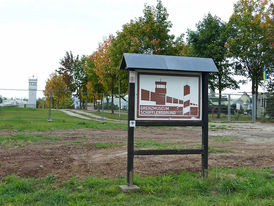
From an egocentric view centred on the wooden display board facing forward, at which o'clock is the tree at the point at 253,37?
The tree is roughly at 8 o'clock from the wooden display board.

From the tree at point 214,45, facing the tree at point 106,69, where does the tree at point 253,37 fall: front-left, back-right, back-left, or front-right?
back-left

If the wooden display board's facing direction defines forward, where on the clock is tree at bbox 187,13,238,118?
The tree is roughly at 8 o'clock from the wooden display board.

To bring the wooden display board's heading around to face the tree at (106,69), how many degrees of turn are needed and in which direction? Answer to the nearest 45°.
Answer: approximately 135° to its left

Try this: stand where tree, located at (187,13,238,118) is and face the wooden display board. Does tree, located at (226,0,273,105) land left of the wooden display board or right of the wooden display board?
left

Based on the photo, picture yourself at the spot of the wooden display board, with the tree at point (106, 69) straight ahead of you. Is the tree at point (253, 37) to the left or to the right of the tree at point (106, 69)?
right

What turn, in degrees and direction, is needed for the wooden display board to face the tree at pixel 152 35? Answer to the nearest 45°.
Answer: approximately 135° to its left

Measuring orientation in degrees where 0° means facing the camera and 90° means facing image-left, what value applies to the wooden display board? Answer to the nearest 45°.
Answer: approximately 315°
